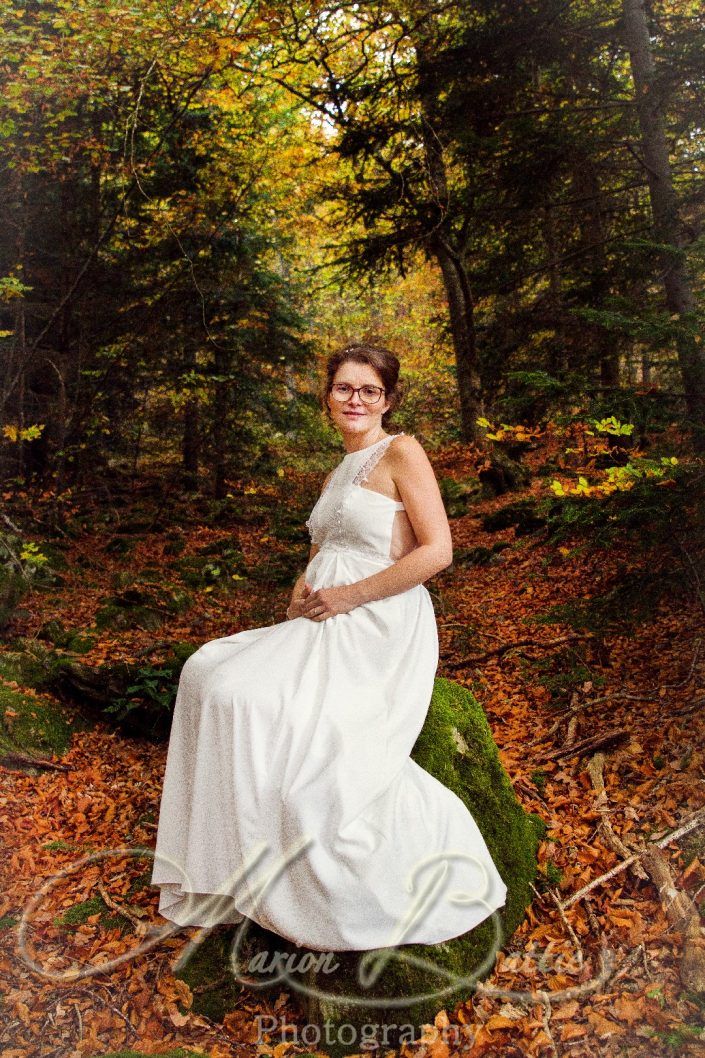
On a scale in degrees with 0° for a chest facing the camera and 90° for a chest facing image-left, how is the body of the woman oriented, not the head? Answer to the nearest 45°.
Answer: approximately 45°

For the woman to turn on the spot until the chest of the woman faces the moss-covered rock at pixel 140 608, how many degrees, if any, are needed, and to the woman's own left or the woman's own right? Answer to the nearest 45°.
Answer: approximately 135° to the woman's own right

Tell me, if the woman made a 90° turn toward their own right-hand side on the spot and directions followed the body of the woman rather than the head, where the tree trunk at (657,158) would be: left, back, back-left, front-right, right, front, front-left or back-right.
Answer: right

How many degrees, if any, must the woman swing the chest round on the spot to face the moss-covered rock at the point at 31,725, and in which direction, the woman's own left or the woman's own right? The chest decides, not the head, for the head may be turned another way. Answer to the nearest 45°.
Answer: approximately 90° to the woman's own right

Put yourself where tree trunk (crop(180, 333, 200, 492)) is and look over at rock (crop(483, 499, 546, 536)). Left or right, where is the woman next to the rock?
right

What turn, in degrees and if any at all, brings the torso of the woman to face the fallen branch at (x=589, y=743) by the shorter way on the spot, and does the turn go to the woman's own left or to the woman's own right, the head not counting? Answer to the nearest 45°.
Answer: approximately 180°

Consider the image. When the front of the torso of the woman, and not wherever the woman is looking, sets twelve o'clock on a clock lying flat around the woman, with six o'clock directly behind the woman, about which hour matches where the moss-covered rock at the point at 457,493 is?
The moss-covered rock is roughly at 5 o'clock from the woman.

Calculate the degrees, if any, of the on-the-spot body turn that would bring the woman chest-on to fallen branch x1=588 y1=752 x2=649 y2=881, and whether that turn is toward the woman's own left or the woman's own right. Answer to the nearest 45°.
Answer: approximately 180°

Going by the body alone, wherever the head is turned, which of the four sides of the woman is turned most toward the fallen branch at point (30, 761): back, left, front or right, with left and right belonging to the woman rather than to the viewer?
right

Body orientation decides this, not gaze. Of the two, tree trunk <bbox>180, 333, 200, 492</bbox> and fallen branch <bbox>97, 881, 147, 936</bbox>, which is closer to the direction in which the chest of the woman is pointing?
the fallen branch

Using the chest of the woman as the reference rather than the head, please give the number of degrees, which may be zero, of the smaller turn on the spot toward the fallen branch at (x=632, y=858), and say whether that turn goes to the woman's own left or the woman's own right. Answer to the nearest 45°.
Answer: approximately 135° to the woman's own left
